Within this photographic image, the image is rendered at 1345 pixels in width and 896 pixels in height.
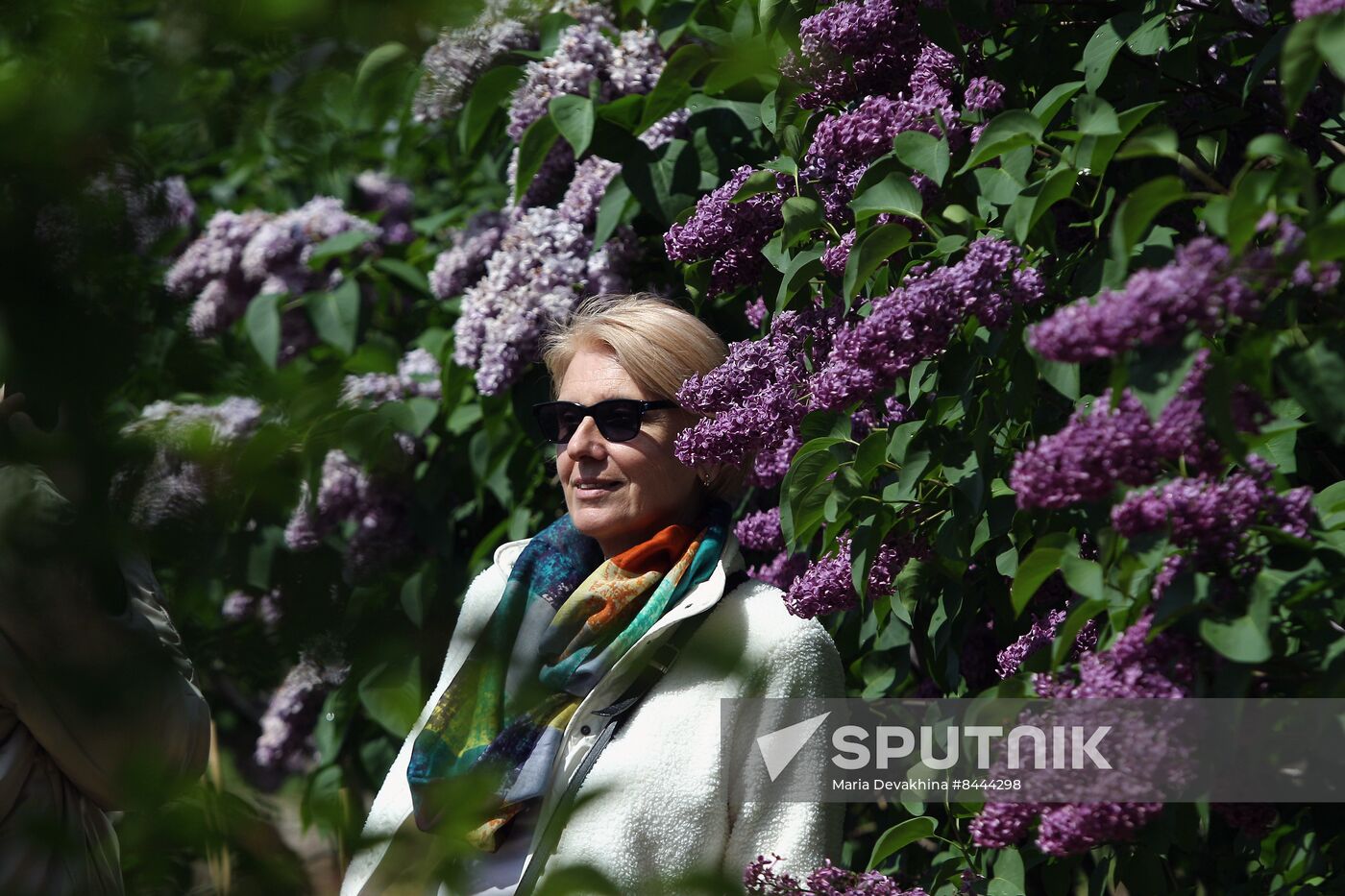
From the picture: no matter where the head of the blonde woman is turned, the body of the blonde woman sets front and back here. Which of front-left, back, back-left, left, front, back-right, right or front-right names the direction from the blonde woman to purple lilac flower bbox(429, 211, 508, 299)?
back-right

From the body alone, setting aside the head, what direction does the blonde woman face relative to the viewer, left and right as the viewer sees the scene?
facing the viewer and to the left of the viewer

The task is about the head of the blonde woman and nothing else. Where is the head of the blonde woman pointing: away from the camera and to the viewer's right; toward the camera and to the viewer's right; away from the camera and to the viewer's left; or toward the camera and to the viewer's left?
toward the camera and to the viewer's left

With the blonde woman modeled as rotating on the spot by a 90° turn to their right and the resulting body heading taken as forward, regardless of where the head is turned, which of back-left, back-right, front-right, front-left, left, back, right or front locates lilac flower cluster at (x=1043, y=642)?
back

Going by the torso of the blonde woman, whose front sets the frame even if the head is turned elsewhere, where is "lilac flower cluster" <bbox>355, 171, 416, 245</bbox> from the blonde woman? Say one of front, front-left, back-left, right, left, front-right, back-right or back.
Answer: back-right

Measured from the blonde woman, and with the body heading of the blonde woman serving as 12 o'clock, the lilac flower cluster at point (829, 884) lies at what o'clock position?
The lilac flower cluster is roughly at 10 o'clock from the blonde woman.
